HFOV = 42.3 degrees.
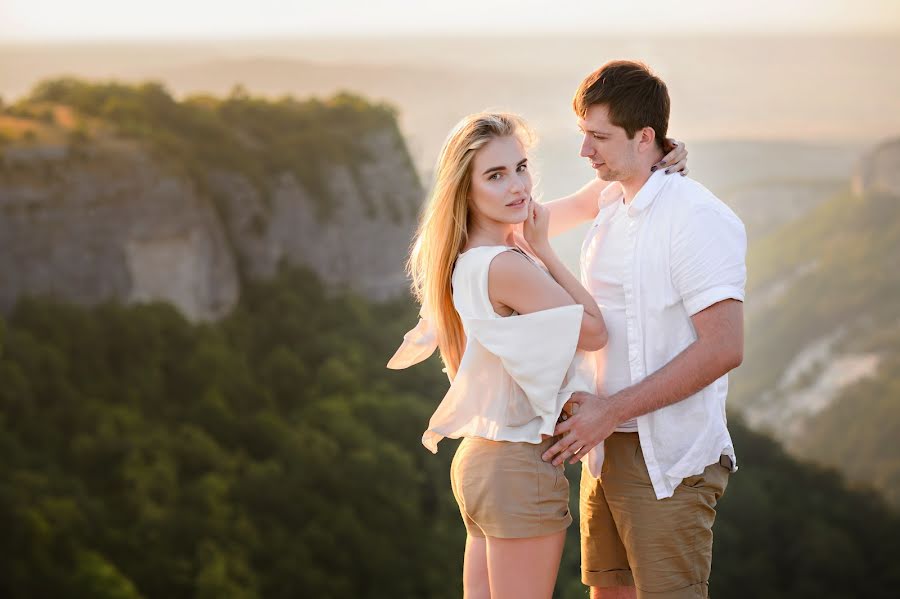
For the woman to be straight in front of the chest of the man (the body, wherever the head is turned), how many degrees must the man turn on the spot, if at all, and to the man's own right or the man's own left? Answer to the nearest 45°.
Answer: approximately 45° to the man's own right

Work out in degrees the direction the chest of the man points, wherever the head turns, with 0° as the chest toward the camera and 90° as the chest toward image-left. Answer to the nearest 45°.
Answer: approximately 45°

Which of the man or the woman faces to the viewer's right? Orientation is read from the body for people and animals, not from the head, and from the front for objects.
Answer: the woman

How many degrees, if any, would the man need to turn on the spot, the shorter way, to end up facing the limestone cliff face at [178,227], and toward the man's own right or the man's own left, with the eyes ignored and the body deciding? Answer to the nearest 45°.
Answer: approximately 90° to the man's own right

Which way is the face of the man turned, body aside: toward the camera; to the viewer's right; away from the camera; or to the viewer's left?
to the viewer's left

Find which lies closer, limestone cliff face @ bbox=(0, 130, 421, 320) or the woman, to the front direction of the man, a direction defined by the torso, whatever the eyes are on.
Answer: the woman

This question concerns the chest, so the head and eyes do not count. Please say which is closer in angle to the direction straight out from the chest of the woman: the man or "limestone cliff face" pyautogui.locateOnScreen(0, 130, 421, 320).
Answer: the man

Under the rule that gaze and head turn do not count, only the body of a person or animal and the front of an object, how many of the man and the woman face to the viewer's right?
1

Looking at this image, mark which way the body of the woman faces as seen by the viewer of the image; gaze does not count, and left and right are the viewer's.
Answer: facing to the right of the viewer
